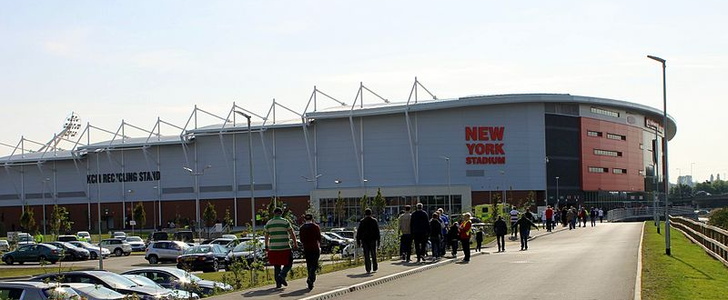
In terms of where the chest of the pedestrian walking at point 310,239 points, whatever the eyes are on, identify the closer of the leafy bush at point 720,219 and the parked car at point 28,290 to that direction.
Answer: the leafy bush

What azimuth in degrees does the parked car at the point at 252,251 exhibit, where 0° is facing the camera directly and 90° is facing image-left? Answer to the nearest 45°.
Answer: approximately 45°

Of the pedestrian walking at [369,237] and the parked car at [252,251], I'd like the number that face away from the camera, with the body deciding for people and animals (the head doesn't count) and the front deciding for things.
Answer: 1

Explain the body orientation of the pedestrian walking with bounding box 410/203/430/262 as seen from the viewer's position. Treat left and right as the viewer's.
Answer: facing away from the viewer

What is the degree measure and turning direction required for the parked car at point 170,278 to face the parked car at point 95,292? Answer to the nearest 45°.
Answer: approximately 45° to its right

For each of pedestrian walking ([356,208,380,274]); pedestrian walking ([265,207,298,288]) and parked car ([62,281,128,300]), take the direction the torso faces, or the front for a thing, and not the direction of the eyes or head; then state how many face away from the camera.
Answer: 2

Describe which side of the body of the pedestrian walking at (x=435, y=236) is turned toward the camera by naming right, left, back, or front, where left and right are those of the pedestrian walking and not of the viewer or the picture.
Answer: back

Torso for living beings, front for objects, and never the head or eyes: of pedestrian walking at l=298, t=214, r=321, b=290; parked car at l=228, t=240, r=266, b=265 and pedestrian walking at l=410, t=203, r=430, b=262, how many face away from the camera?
2
